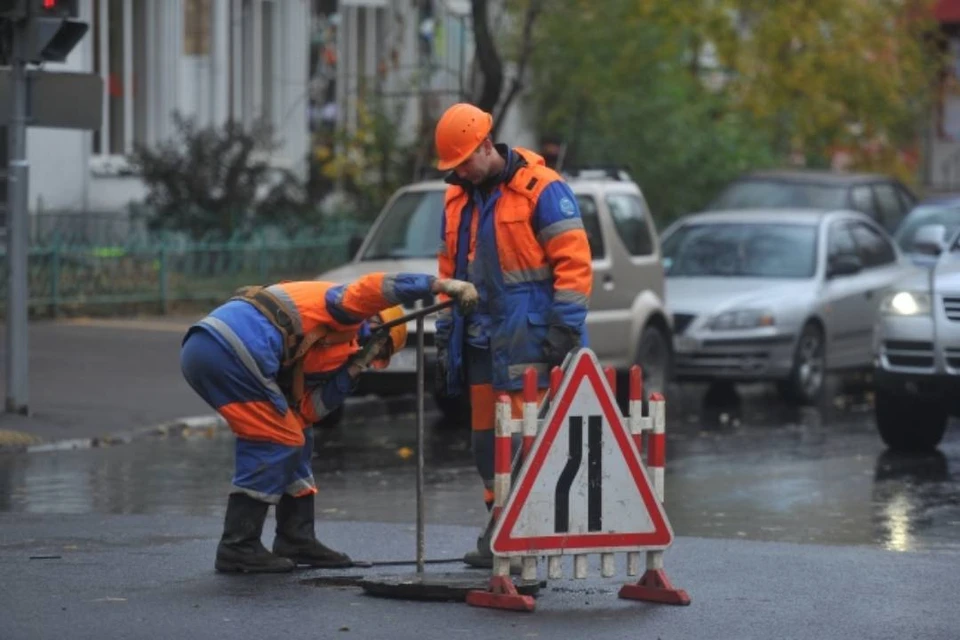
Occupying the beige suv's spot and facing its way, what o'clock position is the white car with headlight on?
The white car with headlight on is roughly at 9 o'clock from the beige suv.

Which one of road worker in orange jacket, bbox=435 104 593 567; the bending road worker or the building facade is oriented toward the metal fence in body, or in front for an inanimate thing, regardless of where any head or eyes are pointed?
the building facade

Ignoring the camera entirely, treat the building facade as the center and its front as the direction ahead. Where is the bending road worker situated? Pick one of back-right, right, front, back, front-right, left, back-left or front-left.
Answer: front

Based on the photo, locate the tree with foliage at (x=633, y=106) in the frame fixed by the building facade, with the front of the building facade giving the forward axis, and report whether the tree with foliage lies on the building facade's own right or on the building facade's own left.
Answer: on the building facade's own left

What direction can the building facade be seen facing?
toward the camera

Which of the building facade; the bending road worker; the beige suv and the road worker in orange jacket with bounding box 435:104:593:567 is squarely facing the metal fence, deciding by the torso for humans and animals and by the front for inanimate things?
the building facade

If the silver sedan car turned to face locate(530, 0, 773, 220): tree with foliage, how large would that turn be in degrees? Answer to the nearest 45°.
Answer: approximately 135° to its right

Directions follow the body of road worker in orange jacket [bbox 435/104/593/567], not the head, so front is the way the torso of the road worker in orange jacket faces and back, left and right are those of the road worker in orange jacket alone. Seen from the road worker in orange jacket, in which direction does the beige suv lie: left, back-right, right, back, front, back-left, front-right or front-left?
back-right

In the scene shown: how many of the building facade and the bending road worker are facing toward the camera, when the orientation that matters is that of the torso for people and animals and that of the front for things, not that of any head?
1

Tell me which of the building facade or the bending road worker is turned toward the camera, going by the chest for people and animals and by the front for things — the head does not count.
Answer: the building facade

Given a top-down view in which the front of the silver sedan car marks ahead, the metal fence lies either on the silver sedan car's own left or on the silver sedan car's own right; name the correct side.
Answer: on the silver sedan car's own right

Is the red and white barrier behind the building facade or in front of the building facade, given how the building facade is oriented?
in front

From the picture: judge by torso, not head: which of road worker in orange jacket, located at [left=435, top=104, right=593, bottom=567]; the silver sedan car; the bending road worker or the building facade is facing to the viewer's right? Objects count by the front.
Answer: the bending road worker

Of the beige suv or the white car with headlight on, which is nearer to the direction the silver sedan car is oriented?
the beige suv

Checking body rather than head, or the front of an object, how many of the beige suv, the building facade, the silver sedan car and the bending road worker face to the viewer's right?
1

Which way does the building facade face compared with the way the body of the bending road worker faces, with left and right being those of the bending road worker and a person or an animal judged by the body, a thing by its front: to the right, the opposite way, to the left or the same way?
to the right

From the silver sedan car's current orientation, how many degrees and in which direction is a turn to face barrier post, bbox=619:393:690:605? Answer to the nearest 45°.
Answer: approximately 45° to its left

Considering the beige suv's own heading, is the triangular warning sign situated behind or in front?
in front

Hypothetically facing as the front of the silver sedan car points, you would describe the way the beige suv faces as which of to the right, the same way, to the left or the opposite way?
the same way

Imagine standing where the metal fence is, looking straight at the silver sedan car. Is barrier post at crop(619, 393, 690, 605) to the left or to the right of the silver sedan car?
right

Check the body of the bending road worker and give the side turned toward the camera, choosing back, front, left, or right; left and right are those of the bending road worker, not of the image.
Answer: right

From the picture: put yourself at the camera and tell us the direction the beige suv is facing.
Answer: facing the viewer and to the left of the viewer
